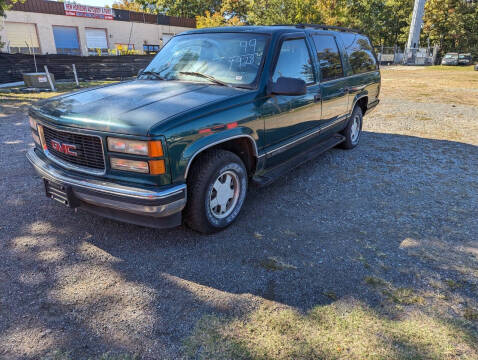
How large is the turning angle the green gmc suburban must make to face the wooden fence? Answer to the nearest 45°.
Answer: approximately 135° to its right

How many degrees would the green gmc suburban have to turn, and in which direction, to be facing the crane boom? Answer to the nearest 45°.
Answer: approximately 180°

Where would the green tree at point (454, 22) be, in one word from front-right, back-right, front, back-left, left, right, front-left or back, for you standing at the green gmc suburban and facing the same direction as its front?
back

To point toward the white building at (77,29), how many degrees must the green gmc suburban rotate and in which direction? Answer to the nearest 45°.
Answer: approximately 135° to its right

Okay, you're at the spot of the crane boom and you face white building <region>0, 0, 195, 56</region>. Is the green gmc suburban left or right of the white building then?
left

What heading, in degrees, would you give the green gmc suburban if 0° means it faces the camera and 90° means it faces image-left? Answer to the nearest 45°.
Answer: approximately 45°
